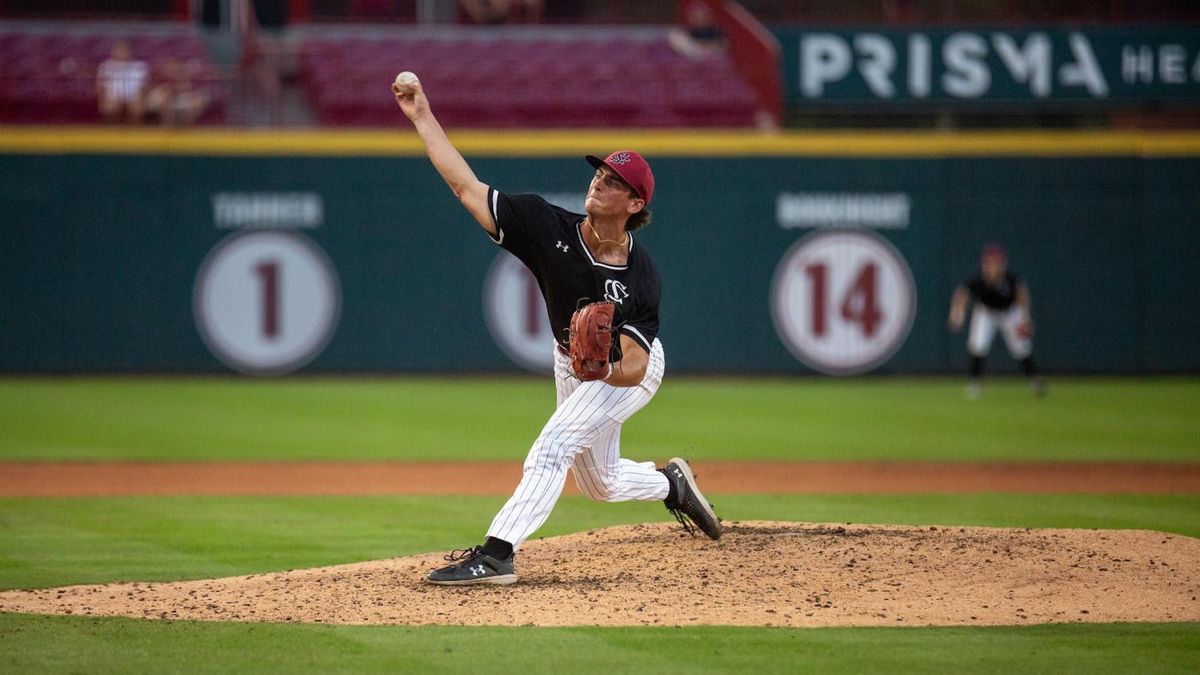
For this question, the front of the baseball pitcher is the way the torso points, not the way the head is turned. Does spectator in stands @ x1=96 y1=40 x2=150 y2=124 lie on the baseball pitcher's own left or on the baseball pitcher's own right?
on the baseball pitcher's own right

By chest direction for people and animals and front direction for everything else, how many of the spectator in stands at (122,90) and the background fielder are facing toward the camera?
2

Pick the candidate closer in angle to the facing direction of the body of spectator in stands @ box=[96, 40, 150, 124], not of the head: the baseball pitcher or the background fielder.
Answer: the baseball pitcher

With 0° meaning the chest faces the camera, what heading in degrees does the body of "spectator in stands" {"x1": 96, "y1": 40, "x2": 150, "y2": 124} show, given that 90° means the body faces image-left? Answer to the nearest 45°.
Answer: approximately 0°

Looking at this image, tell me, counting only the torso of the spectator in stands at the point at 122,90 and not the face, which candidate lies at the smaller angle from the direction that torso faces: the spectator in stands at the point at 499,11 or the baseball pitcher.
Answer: the baseball pitcher

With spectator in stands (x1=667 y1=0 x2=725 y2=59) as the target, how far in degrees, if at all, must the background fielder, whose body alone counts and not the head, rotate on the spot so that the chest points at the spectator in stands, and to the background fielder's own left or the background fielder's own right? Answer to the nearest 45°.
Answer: approximately 135° to the background fielder's own right

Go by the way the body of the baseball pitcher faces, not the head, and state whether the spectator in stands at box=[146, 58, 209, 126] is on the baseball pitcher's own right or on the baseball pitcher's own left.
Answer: on the baseball pitcher's own right

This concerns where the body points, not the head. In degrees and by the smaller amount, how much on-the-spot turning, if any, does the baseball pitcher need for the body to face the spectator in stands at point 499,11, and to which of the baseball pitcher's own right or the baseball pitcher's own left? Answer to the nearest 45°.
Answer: approximately 135° to the baseball pitcher's own right

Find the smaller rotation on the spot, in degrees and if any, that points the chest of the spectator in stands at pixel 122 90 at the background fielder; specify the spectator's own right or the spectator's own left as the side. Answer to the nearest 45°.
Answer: approximately 45° to the spectator's own left
